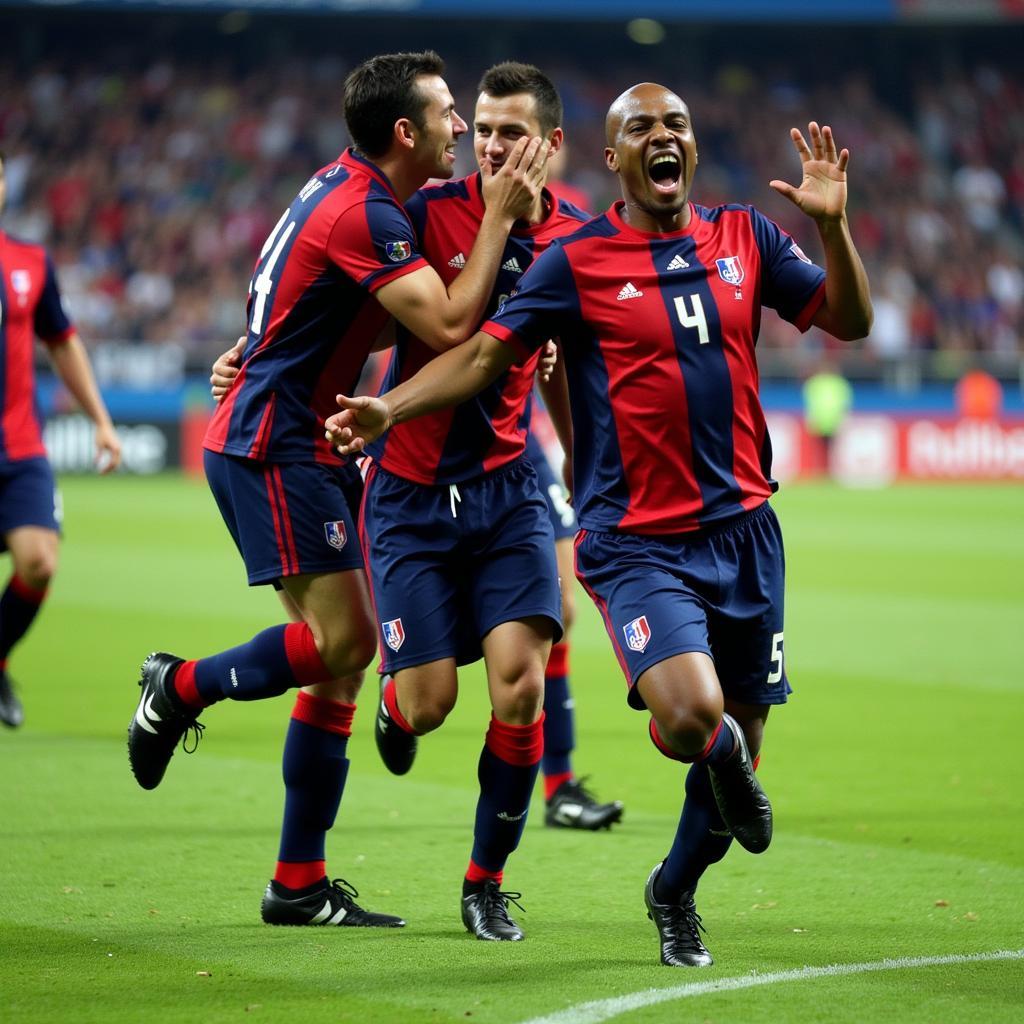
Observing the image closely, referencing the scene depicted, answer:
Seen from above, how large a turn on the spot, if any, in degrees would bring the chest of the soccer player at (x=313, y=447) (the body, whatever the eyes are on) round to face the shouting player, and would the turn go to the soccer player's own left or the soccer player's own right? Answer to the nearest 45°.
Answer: approximately 45° to the soccer player's own right

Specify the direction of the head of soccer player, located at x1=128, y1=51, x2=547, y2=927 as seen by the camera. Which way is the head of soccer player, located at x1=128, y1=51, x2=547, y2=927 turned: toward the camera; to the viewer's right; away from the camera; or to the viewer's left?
to the viewer's right

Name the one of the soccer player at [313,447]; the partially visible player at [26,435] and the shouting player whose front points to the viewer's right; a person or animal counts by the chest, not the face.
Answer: the soccer player

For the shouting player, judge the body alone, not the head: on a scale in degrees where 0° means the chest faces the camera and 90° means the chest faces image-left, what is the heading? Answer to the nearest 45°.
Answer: approximately 0°

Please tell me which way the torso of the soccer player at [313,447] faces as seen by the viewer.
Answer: to the viewer's right

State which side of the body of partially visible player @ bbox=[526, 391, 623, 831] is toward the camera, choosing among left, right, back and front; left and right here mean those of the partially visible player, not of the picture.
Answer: right
